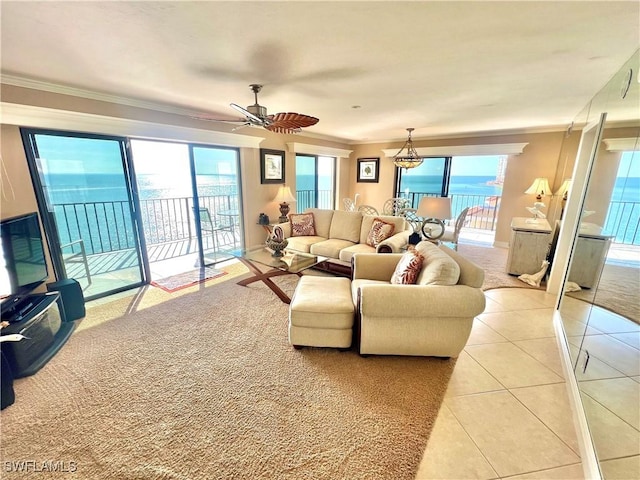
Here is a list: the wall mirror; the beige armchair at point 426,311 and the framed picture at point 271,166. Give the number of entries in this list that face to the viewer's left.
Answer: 2

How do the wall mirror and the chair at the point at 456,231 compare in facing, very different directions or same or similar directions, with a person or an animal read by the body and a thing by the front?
same or similar directions

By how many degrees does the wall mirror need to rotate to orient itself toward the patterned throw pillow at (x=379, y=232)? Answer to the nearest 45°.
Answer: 0° — it already faces it

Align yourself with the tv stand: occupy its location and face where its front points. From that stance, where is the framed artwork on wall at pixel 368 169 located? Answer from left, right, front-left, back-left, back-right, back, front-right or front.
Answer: front-left

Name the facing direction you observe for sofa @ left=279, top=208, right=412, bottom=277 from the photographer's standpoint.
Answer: facing the viewer and to the left of the viewer

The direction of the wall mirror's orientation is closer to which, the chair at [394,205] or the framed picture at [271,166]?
the framed picture

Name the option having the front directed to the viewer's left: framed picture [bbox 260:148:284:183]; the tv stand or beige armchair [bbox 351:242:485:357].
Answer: the beige armchair

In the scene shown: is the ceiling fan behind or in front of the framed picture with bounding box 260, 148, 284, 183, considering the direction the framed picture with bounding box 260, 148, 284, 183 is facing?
in front

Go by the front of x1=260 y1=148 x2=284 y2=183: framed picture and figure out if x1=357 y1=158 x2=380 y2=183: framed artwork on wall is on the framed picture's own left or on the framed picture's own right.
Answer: on the framed picture's own left

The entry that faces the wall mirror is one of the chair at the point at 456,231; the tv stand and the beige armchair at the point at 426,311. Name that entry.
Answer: the tv stand

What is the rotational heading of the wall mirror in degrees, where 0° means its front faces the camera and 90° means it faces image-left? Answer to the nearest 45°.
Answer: approximately 90°

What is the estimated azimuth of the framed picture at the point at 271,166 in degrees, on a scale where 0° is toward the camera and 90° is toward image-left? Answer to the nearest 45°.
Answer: approximately 315°

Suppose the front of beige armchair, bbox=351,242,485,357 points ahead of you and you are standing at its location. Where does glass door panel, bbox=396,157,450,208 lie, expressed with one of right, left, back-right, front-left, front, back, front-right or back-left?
right

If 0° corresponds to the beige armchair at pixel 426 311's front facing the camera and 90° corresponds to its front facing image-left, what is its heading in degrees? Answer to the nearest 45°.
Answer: approximately 90°

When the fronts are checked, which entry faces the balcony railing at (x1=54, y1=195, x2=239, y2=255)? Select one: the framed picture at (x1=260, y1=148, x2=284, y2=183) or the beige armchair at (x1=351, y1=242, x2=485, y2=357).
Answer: the beige armchair

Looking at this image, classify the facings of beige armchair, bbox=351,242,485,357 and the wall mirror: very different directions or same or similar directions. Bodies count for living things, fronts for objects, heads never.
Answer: same or similar directions

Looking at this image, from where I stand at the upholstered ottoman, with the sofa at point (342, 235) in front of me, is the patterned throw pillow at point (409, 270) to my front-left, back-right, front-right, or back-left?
front-right

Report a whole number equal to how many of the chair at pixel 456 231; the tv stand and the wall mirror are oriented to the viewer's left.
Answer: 2

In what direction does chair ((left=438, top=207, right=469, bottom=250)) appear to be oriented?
to the viewer's left
